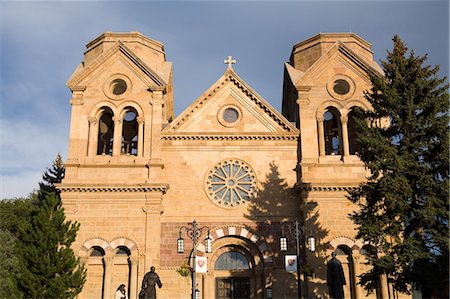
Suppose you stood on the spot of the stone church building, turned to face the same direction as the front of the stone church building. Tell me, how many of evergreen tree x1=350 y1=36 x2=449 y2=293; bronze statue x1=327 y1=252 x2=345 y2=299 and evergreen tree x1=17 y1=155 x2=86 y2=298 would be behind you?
0

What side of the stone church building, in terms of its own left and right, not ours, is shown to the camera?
front

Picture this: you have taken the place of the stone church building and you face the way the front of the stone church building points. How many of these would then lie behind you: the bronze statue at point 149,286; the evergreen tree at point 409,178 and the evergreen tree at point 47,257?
0

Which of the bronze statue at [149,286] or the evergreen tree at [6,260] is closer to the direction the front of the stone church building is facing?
the bronze statue

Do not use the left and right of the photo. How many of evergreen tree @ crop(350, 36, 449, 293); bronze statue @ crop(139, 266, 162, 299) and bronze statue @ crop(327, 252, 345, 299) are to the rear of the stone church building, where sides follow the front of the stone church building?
0

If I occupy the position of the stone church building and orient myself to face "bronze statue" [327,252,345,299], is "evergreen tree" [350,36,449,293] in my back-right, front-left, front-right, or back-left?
front-left

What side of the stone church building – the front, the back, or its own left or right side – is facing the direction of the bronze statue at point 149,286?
front

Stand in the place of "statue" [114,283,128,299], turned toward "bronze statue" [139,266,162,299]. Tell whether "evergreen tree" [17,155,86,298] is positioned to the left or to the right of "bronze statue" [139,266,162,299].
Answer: right

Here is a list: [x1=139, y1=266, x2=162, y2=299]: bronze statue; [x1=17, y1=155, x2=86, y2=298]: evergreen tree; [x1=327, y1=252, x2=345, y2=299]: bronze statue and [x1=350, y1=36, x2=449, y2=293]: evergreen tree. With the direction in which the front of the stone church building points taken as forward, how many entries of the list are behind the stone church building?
0

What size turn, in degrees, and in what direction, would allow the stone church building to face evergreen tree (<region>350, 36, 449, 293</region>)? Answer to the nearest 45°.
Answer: approximately 45° to its left

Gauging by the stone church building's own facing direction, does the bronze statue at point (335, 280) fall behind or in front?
in front
